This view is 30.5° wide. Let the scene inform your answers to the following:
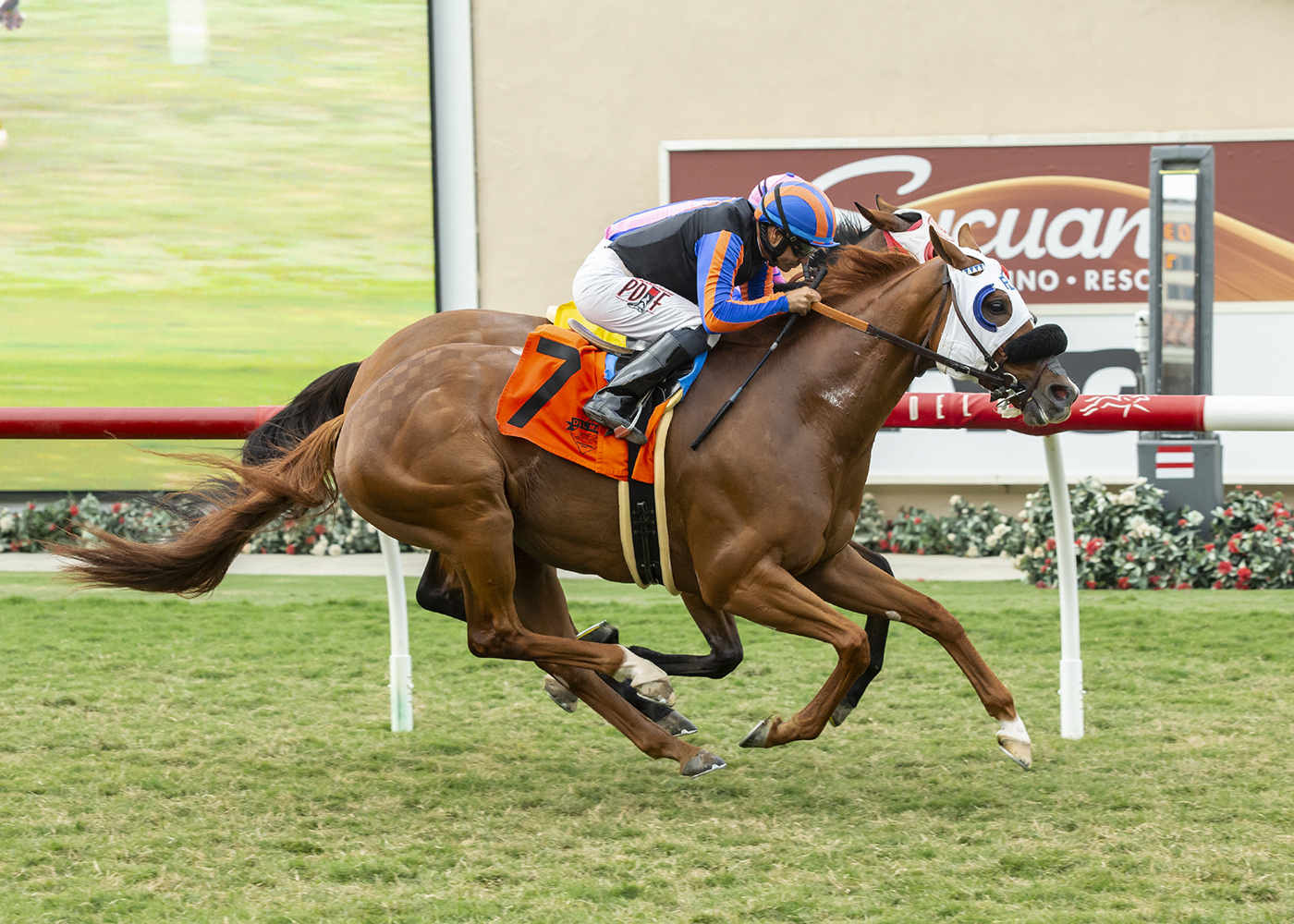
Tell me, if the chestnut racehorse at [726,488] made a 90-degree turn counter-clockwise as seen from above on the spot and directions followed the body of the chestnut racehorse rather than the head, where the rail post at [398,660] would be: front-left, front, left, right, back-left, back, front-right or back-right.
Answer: front-left

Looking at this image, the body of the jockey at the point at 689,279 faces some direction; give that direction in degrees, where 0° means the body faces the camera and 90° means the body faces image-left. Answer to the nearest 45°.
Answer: approximately 270°

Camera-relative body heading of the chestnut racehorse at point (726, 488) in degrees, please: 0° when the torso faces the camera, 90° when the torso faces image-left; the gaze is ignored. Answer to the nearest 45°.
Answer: approximately 270°

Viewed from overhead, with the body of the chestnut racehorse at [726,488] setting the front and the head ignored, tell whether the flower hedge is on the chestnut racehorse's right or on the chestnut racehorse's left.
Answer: on the chestnut racehorse's left
